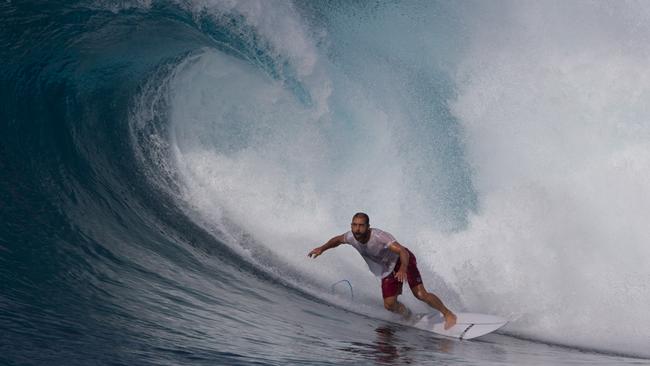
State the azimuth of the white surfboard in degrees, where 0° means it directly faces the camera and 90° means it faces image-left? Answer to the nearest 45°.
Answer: approximately 270°

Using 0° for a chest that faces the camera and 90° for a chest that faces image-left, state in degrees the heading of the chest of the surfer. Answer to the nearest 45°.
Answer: approximately 45°
